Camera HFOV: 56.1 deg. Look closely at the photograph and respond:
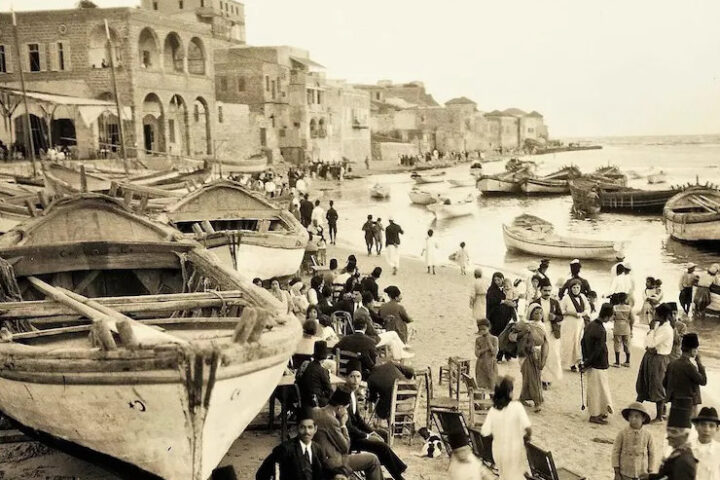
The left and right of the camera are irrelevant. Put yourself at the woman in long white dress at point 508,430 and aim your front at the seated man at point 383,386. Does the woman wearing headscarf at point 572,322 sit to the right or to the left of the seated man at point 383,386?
right

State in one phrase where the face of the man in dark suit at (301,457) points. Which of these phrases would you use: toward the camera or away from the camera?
toward the camera

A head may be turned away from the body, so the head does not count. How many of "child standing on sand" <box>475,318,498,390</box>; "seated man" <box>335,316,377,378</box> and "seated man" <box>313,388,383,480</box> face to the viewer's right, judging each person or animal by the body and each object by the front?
1

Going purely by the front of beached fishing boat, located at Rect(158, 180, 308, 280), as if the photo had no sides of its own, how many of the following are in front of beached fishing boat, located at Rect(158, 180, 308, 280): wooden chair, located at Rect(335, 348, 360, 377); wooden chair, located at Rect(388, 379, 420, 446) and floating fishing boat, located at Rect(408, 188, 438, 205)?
2

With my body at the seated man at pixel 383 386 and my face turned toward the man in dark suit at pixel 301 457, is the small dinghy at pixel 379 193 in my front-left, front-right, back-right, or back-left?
back-right

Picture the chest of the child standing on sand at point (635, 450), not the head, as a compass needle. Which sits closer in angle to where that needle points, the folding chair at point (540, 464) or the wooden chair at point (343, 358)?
the folding chair

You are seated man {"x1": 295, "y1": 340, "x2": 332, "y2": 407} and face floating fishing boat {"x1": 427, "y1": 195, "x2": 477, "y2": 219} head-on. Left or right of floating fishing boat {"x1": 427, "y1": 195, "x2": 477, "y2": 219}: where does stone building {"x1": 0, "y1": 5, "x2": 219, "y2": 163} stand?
left

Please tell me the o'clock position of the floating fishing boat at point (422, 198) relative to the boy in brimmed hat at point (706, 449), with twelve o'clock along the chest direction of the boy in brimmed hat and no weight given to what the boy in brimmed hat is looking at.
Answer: The floating fishing boat is roughly at 5 o'clock from the boy in brimmed hat.

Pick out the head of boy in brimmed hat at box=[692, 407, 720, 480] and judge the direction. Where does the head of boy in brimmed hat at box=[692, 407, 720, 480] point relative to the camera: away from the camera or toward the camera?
toward the camera

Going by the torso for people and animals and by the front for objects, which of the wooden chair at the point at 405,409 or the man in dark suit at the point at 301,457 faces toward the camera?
the man in dark suit
